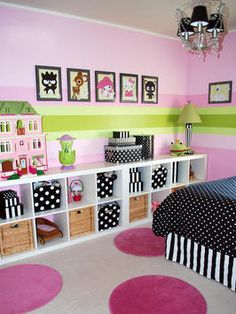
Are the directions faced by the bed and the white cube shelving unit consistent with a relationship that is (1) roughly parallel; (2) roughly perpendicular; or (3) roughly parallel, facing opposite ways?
roughly perpendicular

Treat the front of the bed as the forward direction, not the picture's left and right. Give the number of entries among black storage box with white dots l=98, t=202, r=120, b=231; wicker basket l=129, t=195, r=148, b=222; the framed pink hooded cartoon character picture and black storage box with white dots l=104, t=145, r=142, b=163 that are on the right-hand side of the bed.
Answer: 4

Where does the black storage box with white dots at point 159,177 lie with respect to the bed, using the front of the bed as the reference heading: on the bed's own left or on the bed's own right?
on the bed's own right

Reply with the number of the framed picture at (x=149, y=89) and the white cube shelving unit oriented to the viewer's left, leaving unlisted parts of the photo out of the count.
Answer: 0

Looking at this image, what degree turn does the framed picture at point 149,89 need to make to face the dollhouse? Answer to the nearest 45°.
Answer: approximately 90° to its right

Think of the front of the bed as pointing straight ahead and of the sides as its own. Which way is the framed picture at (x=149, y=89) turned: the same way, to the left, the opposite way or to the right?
to the left

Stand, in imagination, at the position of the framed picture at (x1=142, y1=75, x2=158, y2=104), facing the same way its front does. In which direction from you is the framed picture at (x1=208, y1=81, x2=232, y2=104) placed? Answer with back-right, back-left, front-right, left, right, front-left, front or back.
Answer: front-left

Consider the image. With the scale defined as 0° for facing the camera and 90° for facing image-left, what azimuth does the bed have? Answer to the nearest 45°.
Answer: approximately 45°

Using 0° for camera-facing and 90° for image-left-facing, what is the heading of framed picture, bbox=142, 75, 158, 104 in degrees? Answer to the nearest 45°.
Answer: approximately 315°

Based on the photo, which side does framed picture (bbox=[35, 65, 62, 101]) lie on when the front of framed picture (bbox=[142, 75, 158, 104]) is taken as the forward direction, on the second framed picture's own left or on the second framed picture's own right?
on the second framed picture's own right

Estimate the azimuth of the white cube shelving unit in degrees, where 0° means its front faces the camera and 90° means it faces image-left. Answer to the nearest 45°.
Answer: approximately 315°
